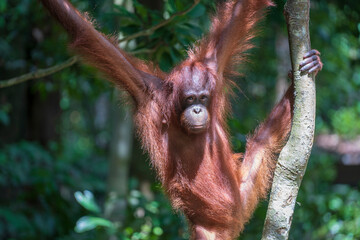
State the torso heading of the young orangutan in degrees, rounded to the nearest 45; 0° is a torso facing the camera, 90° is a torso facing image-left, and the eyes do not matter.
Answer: approximately 0°
